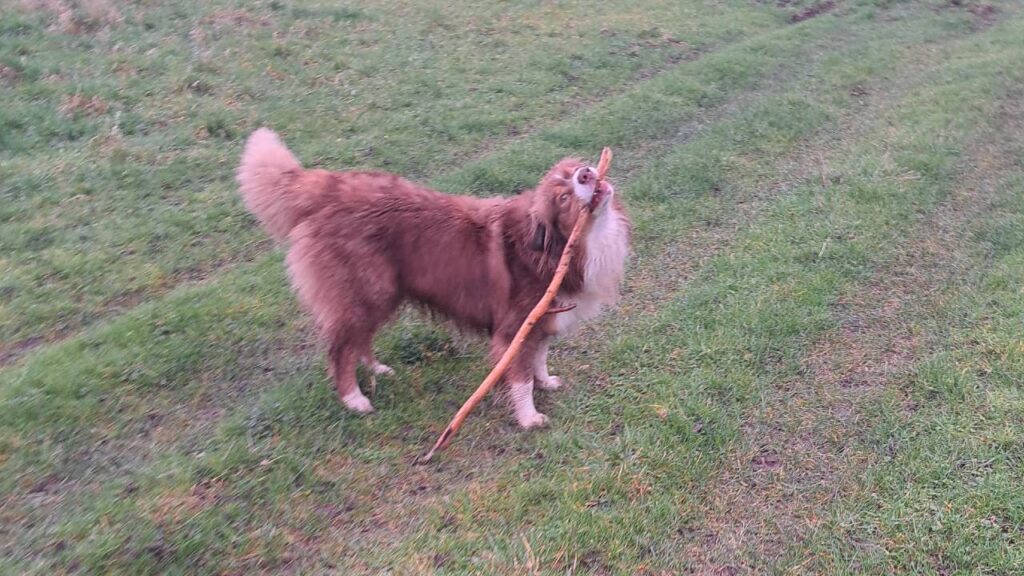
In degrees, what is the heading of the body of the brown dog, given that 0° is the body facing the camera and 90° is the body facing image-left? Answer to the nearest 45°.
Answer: approximately 270°
